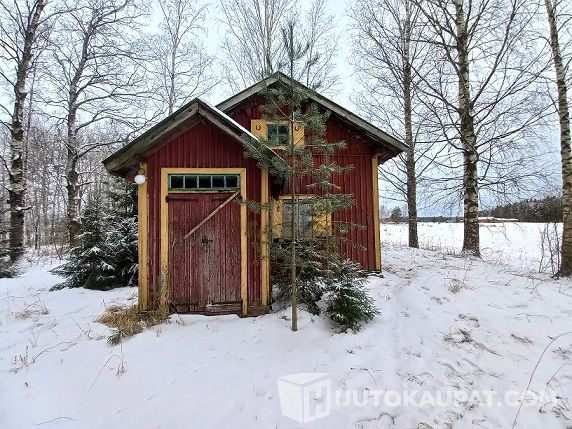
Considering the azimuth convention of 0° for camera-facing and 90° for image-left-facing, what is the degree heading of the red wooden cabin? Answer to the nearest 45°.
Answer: approximately 0°

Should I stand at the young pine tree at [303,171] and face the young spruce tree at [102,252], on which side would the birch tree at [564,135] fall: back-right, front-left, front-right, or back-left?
back-right

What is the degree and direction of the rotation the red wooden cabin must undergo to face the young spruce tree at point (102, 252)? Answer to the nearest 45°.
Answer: approximately 135° to its right

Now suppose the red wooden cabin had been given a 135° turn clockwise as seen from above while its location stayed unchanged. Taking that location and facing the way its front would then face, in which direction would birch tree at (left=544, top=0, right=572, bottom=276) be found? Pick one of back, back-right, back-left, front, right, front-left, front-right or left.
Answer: back-right

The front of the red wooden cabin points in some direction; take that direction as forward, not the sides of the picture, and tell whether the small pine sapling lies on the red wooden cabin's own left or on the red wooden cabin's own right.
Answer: on the red wooden cabin's own left

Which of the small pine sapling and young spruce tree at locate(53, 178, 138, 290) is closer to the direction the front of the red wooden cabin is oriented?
the small pine sapling
